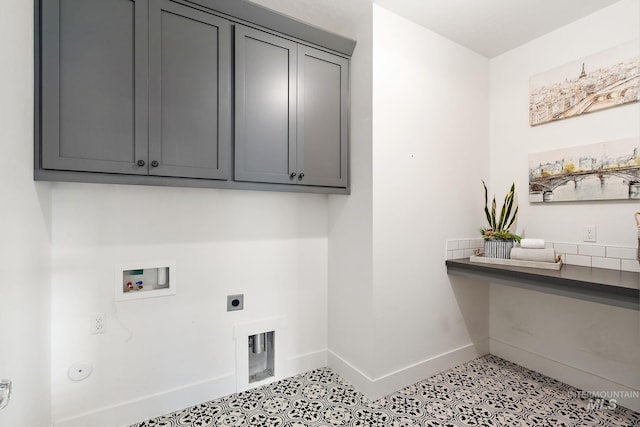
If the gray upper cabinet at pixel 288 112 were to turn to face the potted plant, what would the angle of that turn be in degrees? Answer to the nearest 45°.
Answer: approximately 45° to its left

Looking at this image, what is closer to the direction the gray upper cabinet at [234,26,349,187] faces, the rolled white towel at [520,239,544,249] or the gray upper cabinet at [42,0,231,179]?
the rolled white towel

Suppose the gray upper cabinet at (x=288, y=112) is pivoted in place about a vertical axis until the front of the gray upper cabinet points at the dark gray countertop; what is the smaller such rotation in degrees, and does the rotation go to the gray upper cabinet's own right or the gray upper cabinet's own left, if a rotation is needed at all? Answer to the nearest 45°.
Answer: approximately 45° to the gray upper cabinet's own left

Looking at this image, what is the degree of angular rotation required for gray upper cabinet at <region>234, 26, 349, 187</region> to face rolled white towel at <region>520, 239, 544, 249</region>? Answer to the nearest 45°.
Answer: approximately 45° to its left

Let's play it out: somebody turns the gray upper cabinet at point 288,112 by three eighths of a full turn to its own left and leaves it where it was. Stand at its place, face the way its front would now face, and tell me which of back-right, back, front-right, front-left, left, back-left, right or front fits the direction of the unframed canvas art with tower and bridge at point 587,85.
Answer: right

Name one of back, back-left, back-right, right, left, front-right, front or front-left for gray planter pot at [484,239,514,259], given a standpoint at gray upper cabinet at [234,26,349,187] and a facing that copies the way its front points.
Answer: front-left

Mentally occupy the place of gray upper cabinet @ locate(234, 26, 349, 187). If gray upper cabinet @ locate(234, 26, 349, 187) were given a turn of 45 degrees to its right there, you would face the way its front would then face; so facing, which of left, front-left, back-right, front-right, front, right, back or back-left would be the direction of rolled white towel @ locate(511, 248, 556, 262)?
left
